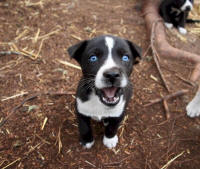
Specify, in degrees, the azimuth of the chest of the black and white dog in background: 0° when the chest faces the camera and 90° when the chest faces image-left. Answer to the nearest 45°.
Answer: approximately 315°

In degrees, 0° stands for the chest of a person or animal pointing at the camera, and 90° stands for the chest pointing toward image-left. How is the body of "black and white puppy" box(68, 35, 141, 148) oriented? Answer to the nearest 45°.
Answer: approximately 0°

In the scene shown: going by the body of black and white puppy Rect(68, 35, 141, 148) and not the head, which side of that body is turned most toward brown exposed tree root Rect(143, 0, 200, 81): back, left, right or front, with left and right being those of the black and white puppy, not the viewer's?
back

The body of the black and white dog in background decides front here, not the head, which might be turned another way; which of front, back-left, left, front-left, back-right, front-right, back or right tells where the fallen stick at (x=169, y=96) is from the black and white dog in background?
front-right

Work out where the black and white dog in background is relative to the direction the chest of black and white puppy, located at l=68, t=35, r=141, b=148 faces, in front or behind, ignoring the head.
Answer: behind
